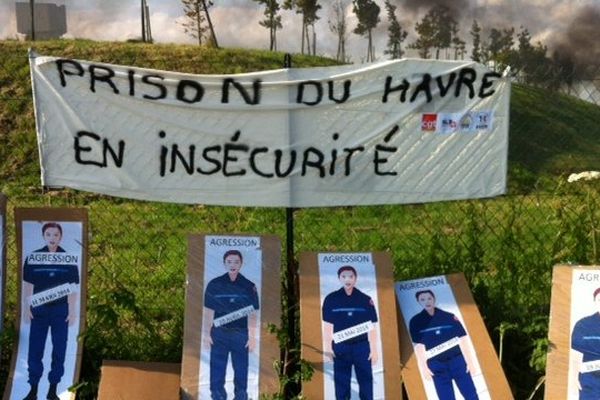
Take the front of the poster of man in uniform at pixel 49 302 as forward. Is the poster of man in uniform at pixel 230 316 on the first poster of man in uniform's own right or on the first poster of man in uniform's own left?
on the first poster of man in uniform's own left

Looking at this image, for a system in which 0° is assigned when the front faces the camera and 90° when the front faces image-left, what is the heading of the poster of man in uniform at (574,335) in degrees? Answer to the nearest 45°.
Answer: approximately 0°

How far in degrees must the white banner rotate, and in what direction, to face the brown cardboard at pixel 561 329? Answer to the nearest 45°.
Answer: approximately 90° to its left

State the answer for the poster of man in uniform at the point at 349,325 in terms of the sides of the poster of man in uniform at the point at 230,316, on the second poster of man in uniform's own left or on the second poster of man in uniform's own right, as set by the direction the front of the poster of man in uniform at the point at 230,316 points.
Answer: on the second poster of man in uniform's own left
